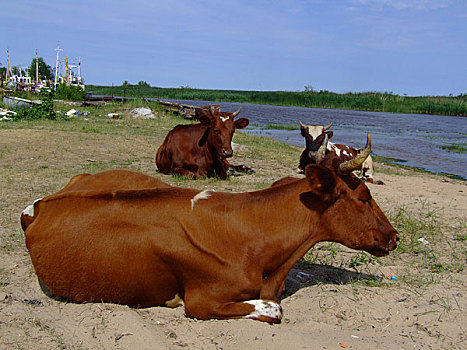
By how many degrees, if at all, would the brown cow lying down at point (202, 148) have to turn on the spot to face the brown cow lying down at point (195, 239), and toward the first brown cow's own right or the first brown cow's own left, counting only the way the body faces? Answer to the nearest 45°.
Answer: approximately 45° to the first brown cow's own right

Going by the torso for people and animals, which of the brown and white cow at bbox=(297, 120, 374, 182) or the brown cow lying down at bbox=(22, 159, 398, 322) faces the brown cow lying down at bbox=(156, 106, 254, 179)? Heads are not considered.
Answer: the brown and white cow

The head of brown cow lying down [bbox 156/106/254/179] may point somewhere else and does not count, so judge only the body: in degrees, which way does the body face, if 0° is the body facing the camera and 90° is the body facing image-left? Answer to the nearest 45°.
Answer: approximately 315°

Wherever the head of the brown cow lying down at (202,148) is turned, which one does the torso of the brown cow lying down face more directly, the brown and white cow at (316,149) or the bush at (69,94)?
the brown and white cow

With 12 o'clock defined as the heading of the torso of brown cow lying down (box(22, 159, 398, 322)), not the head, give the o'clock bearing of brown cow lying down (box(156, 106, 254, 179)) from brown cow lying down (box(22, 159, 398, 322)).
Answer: brown cow lying down (box(156, 106, 254, 179)) is roughly at 9 o'clock from brown cow lying down (box(22, 159, 398, 322)).

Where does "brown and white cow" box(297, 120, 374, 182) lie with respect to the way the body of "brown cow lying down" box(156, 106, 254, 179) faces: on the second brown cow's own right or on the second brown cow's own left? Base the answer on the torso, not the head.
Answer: on the second brown cow's own left

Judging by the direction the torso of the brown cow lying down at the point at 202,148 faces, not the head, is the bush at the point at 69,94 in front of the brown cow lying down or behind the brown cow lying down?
behind

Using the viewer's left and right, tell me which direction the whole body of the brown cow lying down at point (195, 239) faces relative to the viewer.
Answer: facing to the right of the viewer

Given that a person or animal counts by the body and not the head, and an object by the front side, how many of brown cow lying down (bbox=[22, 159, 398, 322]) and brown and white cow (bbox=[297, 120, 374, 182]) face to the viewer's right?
1

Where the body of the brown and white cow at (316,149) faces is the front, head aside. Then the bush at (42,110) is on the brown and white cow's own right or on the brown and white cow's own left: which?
on the brown and white cow's own right

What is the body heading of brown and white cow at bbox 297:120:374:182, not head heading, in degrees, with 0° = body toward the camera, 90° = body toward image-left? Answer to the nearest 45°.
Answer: approximately 45°

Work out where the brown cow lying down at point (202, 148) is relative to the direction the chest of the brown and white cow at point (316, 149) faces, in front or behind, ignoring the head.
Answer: in front
